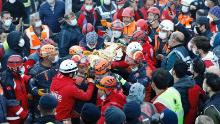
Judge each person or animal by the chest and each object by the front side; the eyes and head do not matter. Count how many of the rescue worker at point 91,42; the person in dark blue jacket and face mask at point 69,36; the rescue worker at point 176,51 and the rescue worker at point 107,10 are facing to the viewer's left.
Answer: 1

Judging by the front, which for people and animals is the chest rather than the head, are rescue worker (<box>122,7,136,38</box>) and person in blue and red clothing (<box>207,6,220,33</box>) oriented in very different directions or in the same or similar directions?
same or similar directions

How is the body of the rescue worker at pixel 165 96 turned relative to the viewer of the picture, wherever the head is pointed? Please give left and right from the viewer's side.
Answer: facing away from the viewer and to the left of the viewer

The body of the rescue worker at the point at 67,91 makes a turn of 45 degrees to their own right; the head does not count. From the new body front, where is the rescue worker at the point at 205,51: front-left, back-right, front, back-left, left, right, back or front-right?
front

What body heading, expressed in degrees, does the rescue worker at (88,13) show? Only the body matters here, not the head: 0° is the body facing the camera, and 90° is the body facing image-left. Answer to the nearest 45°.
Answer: approximately 0°

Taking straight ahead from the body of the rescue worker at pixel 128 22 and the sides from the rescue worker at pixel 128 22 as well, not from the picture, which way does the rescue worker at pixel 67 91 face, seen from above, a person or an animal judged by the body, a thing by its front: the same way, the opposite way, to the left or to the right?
the opposite way

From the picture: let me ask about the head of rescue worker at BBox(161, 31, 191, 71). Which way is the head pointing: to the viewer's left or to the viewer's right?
to the viewer's left

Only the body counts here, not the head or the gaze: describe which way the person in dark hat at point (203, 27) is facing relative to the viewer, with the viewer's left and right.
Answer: facing the viewer and to the left of the viewer

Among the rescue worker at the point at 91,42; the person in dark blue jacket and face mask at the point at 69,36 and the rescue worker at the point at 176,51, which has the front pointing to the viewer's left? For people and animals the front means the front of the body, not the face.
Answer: the rescue worker at the point at 176,51

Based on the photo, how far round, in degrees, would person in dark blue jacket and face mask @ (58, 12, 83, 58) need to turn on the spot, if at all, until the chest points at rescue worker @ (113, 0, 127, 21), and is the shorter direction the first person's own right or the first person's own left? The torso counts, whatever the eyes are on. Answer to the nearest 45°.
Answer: approximately 90° to the first person's own left

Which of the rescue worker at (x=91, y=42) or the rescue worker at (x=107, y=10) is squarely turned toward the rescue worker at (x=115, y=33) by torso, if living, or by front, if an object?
the rescue worker at (x=107, y=10)

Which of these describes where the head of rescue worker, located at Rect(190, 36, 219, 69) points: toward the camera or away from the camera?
toward the camera

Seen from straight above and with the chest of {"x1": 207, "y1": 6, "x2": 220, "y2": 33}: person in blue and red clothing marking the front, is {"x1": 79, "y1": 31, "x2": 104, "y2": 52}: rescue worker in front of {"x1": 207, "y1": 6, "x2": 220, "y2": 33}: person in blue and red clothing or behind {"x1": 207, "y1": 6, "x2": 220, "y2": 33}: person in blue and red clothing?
in front

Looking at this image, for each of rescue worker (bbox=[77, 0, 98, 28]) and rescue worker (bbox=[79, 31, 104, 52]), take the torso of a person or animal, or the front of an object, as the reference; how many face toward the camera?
2

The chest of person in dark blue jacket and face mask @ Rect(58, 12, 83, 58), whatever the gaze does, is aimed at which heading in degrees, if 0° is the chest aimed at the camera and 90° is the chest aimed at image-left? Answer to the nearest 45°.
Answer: approximately 315°

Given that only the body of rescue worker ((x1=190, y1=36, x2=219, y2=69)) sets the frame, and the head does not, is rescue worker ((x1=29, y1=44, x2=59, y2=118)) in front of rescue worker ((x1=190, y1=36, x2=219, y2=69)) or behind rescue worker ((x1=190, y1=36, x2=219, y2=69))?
in front
